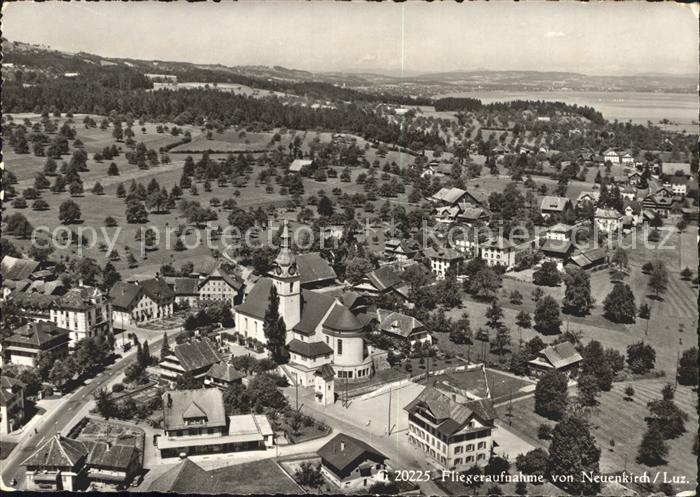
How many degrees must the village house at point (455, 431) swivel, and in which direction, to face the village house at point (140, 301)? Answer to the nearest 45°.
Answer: approximately 90° to its right

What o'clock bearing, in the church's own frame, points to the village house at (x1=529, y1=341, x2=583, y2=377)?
The village house is roughly at 5 o'clock from the church.

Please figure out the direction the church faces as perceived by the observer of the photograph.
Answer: facing away from the viewer and to the left of the viewer

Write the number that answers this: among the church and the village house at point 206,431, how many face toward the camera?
1

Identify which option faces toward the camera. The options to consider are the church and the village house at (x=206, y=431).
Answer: the village house

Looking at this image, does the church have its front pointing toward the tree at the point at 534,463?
no

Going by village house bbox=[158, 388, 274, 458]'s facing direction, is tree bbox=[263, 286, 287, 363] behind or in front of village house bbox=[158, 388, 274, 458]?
behind

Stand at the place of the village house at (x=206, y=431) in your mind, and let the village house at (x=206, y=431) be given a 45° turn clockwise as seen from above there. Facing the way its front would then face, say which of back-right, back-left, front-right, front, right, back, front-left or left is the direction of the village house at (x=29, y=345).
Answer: right

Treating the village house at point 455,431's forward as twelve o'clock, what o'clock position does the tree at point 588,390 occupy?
The tree is roughly at 6 o'clock from the village house.

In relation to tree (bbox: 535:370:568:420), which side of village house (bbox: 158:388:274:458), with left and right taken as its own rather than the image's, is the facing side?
left

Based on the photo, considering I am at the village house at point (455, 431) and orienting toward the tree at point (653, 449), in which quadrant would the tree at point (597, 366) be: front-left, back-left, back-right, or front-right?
front-left

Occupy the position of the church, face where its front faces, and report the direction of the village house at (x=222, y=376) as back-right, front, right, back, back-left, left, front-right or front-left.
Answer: left

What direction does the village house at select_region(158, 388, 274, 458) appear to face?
toward the camera

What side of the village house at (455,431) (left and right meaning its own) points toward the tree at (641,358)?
back

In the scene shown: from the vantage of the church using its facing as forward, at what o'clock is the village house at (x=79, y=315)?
The village house is roughly at 11 o'clock from the church.

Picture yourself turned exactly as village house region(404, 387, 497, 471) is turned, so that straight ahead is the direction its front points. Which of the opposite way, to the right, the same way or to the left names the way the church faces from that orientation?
to the right
